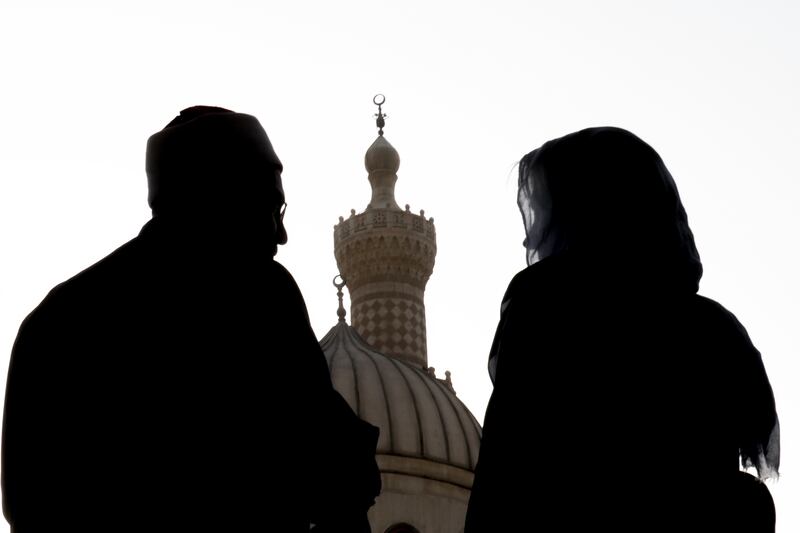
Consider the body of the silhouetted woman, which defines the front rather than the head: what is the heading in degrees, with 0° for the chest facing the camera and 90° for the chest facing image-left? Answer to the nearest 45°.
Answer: approximately 135°

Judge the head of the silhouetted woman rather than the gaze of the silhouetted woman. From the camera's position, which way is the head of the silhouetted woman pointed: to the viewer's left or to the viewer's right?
to the viewer's left

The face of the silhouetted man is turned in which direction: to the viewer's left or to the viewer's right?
to the viewer's right

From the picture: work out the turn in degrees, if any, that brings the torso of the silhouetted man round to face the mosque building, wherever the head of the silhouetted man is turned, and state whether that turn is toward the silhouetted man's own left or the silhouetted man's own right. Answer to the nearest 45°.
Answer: approximately 45° to the silhouetted man's own left

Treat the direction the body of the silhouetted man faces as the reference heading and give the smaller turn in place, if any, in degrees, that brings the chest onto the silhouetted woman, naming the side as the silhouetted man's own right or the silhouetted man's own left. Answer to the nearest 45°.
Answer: approximately 45° to the silhouetted man's own right

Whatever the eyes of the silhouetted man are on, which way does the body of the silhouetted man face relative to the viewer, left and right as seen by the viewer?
facing away from the viewer and to the right of the viewer

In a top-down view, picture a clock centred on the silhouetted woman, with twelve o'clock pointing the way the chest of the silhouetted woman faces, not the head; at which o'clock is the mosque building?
The mosque building is roughly at 1 o'clock from the silhouetted woman.

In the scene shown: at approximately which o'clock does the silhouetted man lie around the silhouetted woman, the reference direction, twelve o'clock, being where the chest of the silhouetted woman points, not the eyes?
The silhouetted man is roughly at 10 o'clock from the silhouetted woman.

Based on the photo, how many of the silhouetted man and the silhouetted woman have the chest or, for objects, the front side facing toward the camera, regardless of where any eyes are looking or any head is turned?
0
